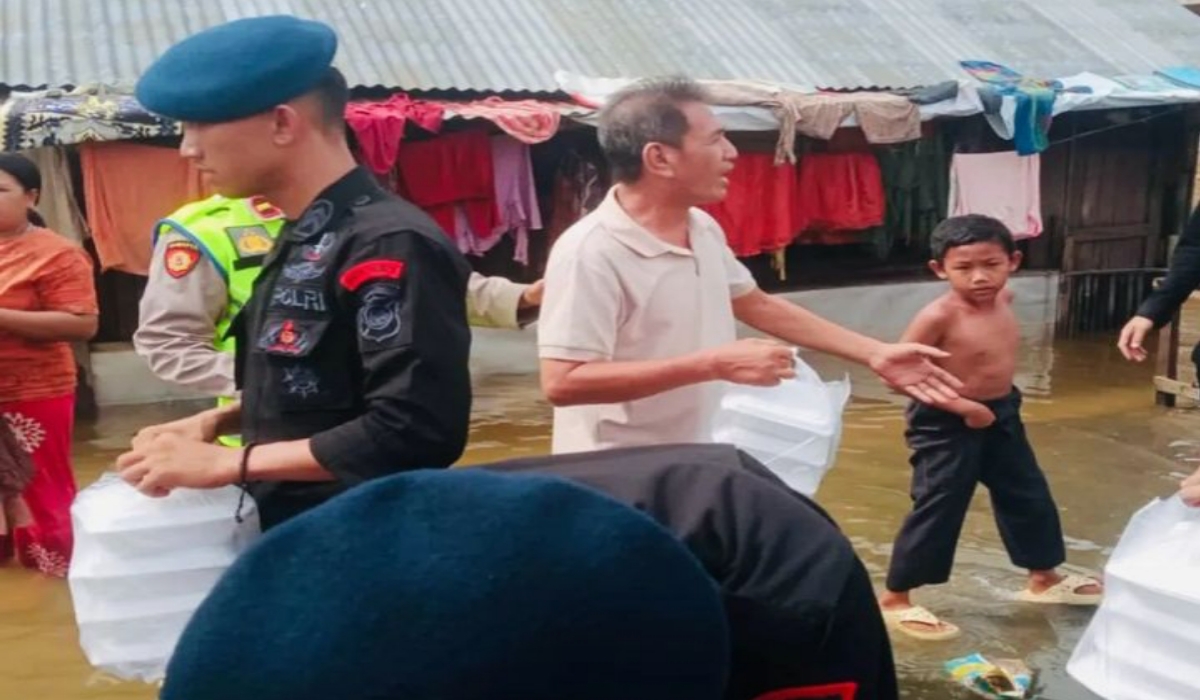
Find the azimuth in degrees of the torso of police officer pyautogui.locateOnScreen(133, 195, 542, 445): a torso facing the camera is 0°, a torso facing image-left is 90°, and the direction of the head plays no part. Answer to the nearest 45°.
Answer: approximately 315°

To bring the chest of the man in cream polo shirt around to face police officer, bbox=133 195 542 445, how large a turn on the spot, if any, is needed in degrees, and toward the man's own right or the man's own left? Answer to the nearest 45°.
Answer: approximately 135° to the man's own right

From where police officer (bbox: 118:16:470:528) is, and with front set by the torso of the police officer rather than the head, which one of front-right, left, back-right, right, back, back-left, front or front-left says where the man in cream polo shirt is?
back

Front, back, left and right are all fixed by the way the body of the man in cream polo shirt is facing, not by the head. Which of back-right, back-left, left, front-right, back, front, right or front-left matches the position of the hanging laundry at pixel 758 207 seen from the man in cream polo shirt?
back-left

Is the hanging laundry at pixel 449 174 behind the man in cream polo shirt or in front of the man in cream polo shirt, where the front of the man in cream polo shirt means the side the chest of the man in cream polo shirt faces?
behind

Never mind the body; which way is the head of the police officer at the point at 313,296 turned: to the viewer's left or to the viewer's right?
to the viewer's left

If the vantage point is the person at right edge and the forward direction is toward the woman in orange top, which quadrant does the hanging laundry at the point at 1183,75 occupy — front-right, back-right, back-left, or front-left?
back-right

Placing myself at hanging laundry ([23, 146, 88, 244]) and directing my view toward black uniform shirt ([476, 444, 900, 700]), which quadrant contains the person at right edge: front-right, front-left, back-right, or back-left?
front-left

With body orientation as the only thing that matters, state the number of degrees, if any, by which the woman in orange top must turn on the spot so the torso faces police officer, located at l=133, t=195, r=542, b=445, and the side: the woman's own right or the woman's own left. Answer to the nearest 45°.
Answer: approximately 45° to the woman's own left

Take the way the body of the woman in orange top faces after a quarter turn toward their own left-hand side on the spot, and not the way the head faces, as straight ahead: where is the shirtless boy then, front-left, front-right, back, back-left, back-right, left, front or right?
front

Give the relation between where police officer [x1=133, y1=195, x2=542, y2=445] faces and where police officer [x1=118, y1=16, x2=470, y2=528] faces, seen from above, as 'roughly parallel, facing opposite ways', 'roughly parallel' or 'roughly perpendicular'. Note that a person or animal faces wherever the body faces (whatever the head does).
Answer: roughly perpendicular

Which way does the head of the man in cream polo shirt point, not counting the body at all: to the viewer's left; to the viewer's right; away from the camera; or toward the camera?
to the viewer's right

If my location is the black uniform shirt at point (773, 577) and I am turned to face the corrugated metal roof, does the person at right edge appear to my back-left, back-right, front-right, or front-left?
front-right
